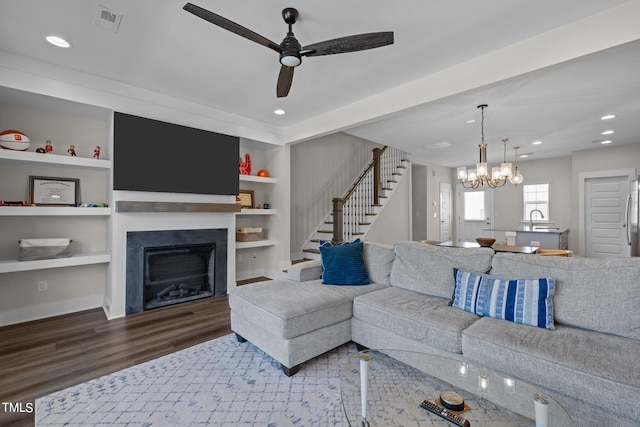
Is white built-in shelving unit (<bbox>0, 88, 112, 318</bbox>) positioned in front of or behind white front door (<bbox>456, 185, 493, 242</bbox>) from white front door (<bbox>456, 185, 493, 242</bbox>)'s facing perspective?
in front

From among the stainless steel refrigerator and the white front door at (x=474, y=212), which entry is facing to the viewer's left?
the stainless steel refrigerator

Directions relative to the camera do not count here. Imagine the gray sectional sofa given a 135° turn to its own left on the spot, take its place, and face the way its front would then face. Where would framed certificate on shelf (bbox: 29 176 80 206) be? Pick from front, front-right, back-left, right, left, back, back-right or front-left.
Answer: back

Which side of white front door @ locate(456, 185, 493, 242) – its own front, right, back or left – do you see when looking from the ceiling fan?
front

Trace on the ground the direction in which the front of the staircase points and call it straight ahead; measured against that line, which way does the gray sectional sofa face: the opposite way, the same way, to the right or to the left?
the same way

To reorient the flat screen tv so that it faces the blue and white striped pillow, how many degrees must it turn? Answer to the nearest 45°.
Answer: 0° — it already faces it

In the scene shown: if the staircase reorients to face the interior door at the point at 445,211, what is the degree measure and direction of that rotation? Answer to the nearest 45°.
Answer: approximately 180°

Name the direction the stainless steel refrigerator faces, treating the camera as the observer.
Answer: facing to the left of the viewer

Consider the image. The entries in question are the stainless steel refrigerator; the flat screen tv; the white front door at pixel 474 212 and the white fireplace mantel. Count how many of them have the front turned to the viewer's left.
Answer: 1

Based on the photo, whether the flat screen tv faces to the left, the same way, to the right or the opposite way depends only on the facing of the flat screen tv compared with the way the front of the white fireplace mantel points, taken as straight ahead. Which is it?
the same way

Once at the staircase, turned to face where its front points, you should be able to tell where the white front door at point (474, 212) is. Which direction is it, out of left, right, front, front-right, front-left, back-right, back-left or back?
back

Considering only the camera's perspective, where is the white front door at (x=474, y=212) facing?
facing the viewer

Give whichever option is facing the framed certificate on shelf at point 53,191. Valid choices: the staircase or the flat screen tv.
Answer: the staircase

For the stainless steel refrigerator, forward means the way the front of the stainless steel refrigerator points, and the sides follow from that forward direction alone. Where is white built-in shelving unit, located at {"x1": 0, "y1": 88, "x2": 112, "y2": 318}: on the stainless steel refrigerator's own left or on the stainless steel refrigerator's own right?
on the stainless steel refrigerator's own left

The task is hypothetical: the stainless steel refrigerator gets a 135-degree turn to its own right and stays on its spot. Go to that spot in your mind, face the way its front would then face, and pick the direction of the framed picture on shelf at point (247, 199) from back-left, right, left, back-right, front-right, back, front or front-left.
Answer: back

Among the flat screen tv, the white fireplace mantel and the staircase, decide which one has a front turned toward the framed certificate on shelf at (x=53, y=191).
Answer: the staircase

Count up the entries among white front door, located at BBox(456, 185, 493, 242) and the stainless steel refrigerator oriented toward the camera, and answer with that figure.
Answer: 1

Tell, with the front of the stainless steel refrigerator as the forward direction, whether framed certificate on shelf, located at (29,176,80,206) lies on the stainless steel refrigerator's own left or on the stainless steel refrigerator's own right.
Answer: on the stainless steel refrigerator's own left

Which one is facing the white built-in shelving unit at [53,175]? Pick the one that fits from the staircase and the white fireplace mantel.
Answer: the staircase

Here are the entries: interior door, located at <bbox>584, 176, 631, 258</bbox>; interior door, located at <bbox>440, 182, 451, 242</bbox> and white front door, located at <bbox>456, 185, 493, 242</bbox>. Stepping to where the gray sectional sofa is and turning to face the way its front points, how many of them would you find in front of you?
0
